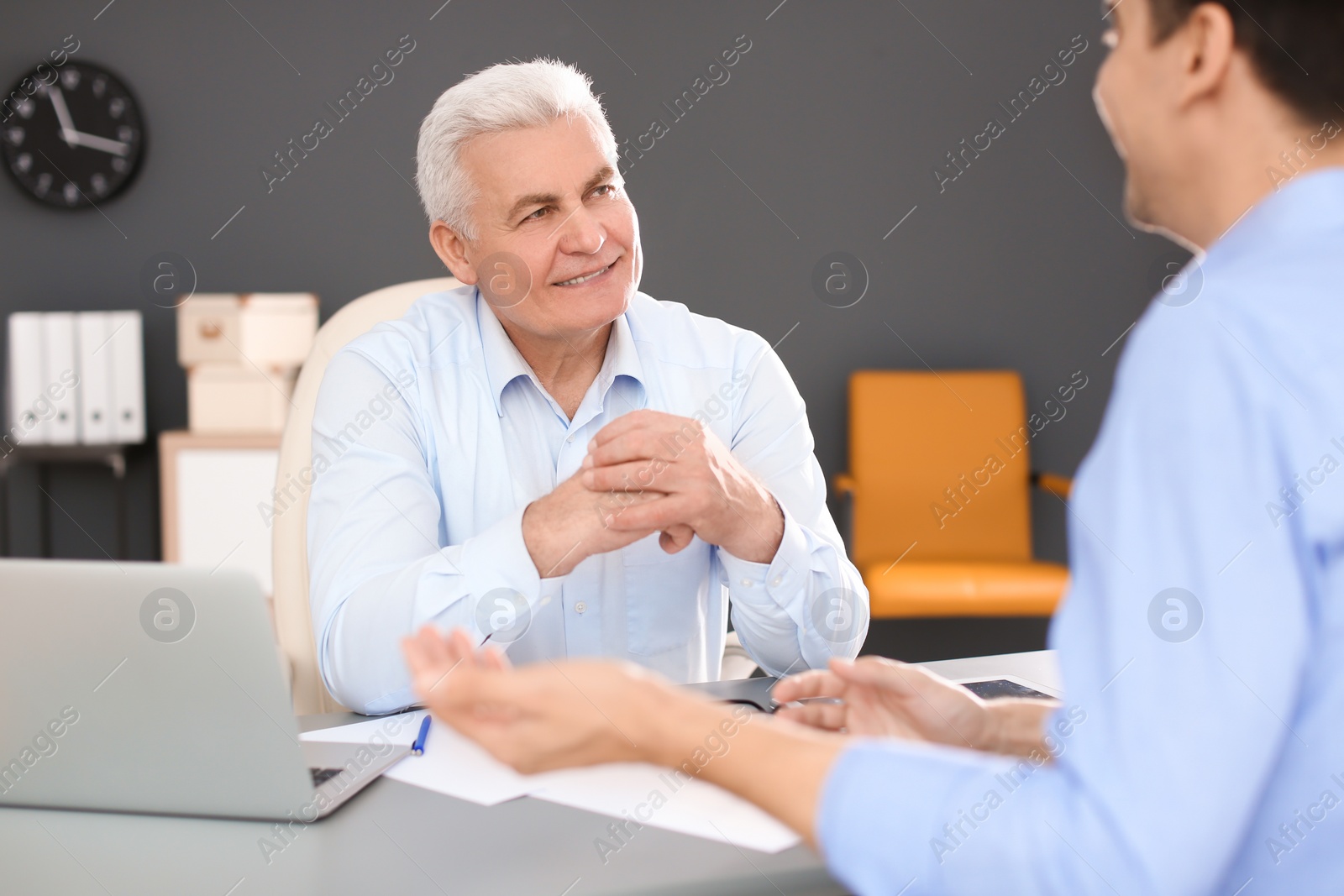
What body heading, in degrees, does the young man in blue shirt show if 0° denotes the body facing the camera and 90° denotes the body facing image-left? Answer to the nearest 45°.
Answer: approximately 135°

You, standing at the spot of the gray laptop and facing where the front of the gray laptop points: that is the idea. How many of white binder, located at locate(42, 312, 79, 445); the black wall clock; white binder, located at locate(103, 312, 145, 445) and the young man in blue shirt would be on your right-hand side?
1

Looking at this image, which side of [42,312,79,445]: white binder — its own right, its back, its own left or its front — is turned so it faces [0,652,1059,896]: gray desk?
front

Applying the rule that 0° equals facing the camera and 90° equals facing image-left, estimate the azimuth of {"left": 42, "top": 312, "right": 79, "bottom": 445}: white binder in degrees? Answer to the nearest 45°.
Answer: approximately 0°

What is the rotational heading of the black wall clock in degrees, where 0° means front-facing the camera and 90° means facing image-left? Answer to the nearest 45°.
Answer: approximately 0°

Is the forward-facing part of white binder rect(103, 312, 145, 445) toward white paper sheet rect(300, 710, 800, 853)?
yes

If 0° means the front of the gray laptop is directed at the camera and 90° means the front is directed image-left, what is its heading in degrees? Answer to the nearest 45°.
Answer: approximately 225°

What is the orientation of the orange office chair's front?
toward the camera

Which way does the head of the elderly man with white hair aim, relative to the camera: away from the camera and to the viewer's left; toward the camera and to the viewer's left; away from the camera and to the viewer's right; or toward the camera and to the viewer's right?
toward the camera and to the viewer's right

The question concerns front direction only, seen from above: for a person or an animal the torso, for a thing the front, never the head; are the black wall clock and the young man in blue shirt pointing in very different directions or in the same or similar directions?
very different directions

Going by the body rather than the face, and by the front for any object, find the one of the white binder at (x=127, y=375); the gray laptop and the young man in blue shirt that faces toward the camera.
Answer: the white binder

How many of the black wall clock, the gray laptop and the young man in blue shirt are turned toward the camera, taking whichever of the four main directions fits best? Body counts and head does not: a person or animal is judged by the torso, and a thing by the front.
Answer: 1

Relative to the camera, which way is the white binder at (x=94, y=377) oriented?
toward the camera

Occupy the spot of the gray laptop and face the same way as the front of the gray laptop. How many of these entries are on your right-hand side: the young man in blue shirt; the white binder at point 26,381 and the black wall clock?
1

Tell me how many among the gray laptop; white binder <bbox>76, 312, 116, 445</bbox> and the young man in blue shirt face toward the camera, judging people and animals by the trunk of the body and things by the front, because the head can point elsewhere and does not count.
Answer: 1

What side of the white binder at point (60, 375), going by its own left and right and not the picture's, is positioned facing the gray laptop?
front

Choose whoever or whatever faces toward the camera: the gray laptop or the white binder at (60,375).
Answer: the white binder
